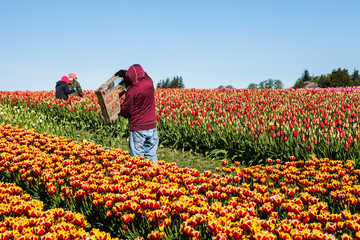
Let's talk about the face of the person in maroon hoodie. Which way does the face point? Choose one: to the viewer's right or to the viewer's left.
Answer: to the viewer's left

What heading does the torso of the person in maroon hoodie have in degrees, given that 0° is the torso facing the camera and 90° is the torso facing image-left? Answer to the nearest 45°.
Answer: approximately 135°

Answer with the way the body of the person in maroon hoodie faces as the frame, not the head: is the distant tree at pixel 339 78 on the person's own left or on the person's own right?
on the person's own right
